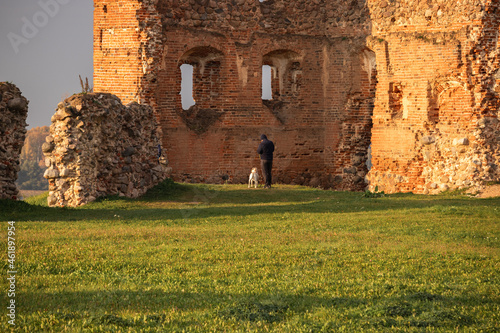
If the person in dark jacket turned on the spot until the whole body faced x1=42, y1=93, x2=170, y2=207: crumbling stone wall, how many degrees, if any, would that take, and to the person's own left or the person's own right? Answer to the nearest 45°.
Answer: approximately 90° to the person's own left

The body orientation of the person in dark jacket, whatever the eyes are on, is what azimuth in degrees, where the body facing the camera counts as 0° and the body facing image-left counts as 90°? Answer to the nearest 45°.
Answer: approximately 135°

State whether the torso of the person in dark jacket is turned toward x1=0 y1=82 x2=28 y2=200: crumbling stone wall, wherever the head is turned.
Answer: no

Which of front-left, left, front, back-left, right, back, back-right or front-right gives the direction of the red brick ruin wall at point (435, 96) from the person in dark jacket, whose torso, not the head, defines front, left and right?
back-right

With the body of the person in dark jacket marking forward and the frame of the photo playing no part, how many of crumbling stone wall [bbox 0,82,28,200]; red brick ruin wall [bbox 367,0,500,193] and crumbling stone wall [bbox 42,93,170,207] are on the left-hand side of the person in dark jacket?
2
